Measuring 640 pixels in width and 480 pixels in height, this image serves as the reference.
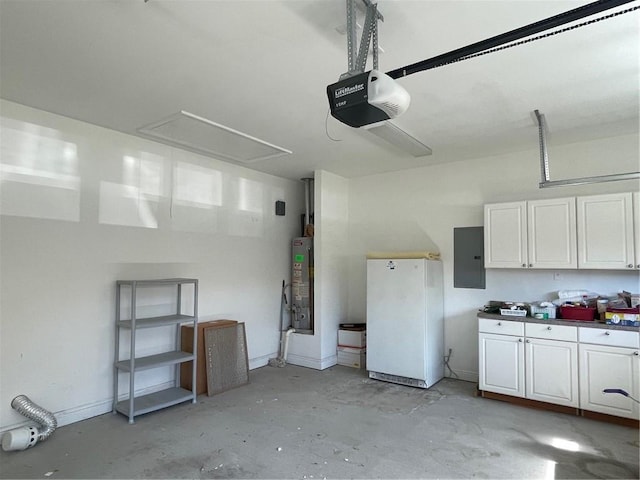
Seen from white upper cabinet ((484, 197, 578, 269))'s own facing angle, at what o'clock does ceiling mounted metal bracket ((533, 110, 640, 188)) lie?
The ceiling mounted metal bracket is roughly at 11 o'clock from the white upper cabinet.

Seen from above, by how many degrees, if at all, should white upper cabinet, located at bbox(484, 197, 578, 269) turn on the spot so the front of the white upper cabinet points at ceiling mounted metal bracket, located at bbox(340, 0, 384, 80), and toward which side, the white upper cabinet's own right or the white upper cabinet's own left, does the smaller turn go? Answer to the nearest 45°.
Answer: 0° — it already faces it

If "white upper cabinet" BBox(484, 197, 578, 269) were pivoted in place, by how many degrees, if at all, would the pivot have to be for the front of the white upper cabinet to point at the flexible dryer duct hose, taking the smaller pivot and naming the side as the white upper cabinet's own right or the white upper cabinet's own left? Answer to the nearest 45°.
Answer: approximately 45° to the white upper cabinet's own right

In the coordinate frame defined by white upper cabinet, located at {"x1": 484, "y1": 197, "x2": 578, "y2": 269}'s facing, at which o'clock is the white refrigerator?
The white refrigerator is roughly at 3 o'clock from the white upper cabinet.

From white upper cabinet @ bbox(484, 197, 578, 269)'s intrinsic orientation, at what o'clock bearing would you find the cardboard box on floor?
The cardboard box on floor is roughly at 2 o'clock from the white upper cabinet.

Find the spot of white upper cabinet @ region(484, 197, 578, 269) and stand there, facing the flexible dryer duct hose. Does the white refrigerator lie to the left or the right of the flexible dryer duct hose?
right

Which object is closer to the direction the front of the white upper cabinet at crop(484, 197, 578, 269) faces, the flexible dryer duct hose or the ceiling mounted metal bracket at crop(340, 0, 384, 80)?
the ceiling mounted metal bracket

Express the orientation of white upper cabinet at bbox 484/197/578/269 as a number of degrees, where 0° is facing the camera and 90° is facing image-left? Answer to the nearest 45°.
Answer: approximately 0°

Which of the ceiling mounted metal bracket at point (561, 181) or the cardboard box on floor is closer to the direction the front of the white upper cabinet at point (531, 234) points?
the ceiling mounted metal bracket
